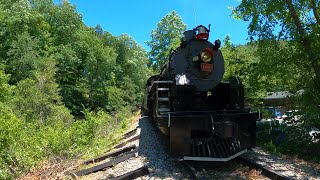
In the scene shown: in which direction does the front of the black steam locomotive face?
toward the camera

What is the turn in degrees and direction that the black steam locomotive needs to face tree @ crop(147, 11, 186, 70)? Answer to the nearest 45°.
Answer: approximately 180°

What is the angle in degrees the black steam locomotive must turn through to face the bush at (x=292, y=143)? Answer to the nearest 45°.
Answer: approximately 45° to its left

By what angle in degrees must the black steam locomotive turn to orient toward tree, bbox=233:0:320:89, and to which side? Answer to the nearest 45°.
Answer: approximately 135° to its left
